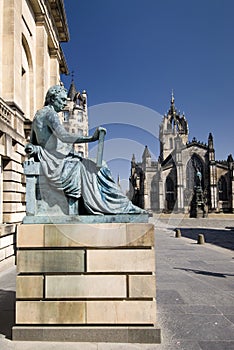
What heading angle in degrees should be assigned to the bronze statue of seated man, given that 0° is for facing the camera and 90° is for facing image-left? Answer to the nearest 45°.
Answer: approximately 270°
